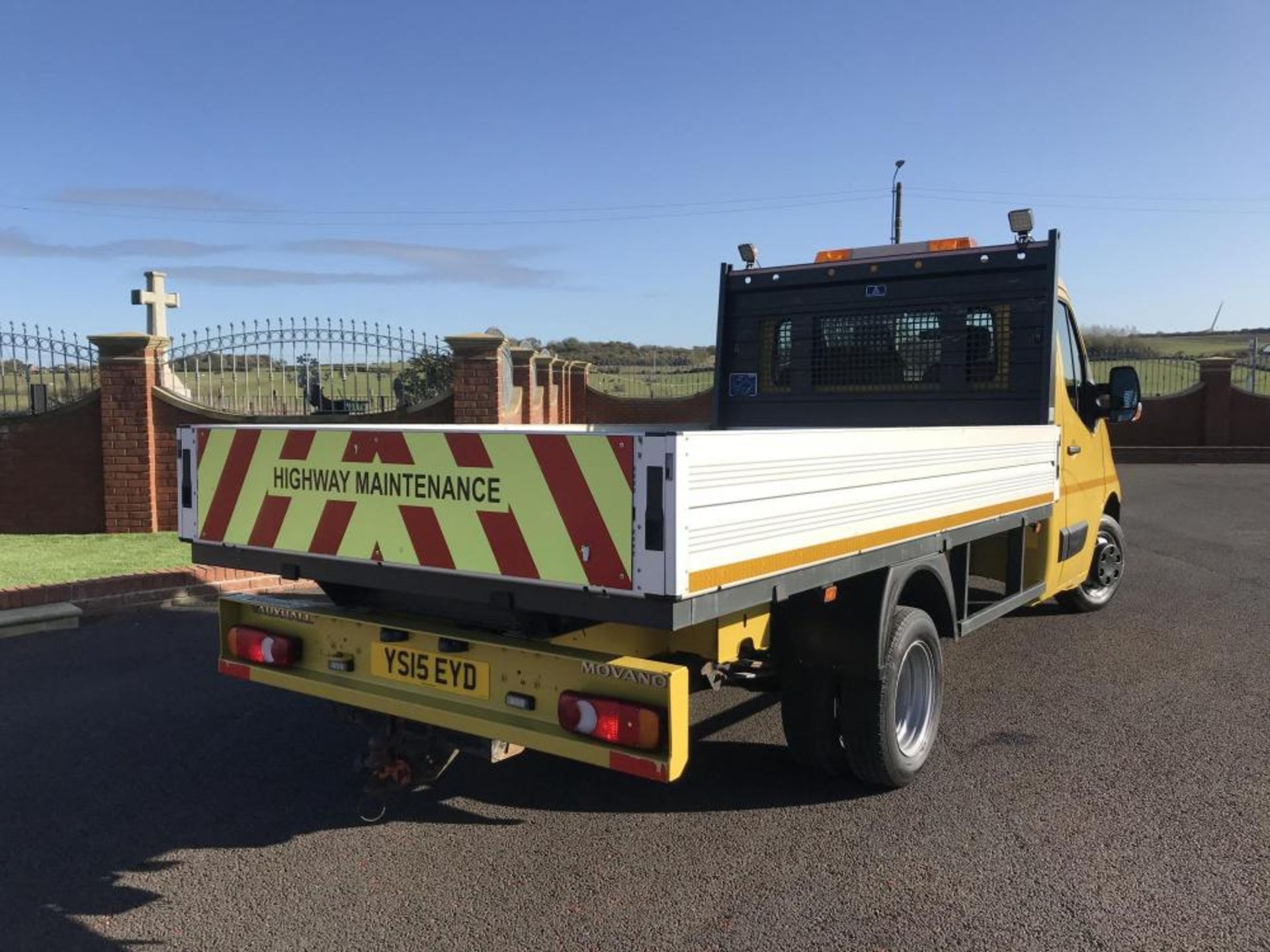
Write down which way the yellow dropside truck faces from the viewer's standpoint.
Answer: facing away from the viewer and to the right of the viewer

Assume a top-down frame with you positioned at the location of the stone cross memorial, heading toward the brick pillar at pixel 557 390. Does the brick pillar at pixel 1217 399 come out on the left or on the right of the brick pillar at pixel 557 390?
right

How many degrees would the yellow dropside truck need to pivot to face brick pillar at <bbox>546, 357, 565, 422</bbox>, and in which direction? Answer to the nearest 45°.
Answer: approximately 45° to its left

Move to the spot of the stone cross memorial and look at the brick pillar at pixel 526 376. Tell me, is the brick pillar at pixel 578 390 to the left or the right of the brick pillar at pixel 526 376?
left

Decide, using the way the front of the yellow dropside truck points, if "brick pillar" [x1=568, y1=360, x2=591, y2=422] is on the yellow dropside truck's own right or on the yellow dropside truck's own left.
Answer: on the yellow dropside truck's own left

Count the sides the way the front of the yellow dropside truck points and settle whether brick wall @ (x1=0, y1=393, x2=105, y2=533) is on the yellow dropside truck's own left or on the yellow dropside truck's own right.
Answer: on the yellow dropside truck's own left

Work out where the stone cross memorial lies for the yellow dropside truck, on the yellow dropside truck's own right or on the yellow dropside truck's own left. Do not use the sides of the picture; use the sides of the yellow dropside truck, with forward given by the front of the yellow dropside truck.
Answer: on the yellow dropside truck's own left

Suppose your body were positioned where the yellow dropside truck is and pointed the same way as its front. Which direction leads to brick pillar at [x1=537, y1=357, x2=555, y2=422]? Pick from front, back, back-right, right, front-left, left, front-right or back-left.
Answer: front-left

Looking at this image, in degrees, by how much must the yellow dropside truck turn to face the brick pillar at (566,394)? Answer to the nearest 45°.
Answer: approximately 45° to its left

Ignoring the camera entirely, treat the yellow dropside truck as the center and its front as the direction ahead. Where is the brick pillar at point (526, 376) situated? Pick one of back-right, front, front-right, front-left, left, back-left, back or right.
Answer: front-left
